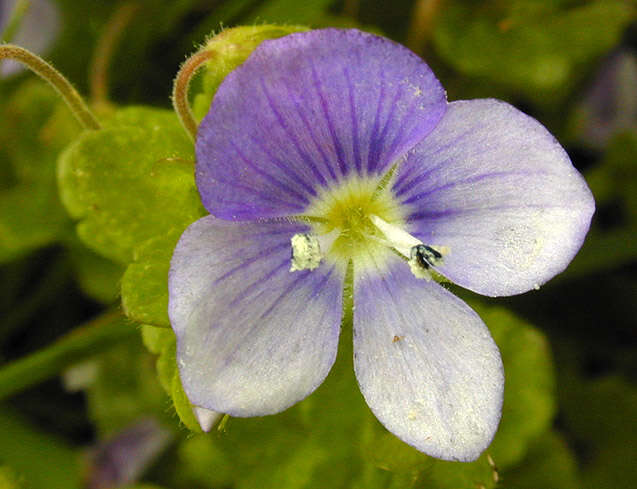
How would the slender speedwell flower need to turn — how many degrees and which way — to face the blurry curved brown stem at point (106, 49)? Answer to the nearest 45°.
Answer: approximately 135° to its right

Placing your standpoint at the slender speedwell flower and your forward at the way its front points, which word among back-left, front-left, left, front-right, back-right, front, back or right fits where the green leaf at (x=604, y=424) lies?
back-left

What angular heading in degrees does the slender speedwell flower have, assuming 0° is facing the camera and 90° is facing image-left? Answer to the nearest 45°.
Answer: approximately 0°

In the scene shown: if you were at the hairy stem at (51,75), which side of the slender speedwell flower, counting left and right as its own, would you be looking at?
right
